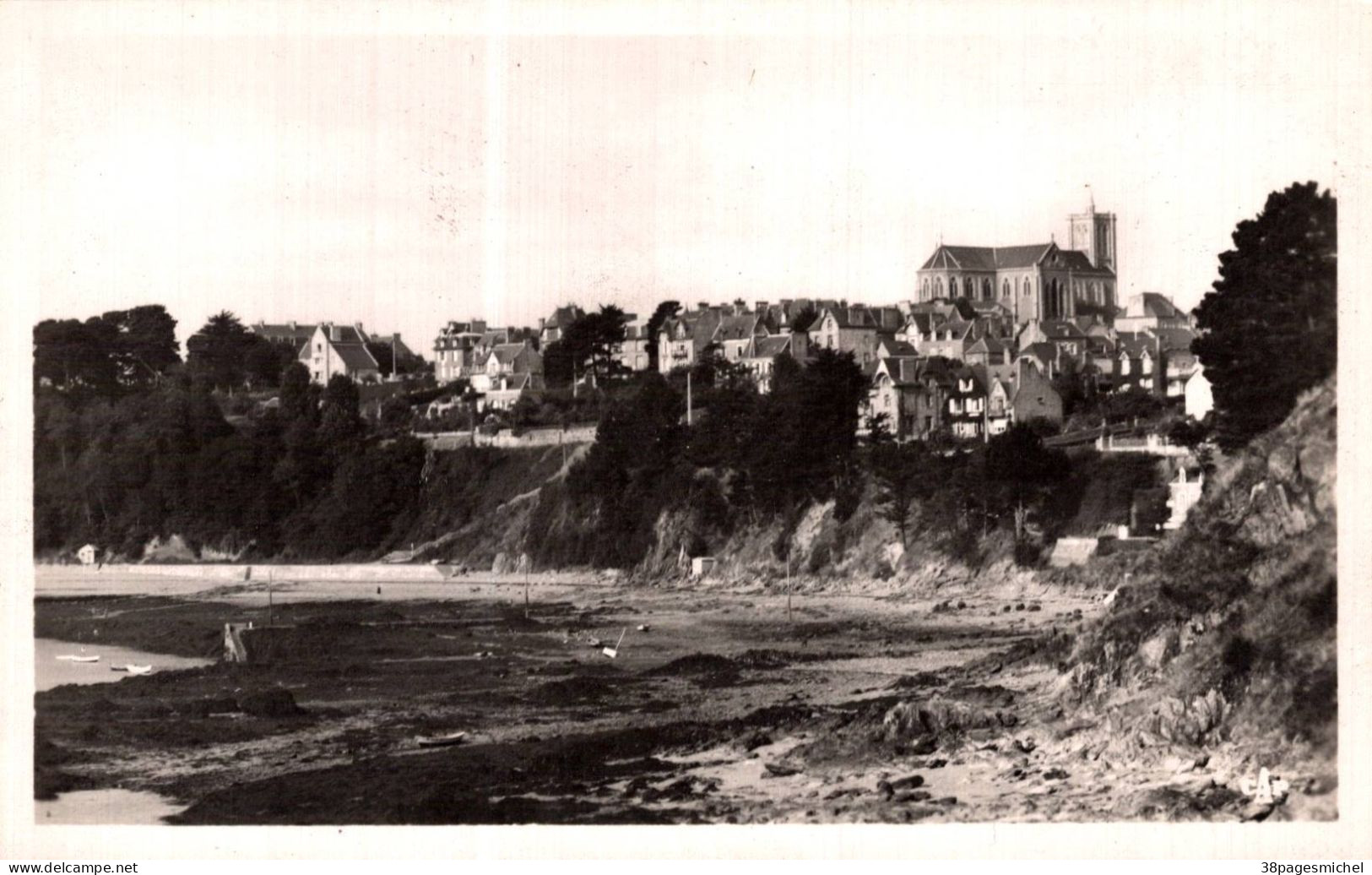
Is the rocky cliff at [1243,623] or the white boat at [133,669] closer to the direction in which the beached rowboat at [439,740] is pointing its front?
the rocky cliff

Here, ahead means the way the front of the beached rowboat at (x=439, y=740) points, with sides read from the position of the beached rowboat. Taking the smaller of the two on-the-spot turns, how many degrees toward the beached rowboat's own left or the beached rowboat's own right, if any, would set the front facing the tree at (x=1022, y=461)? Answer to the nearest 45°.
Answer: approximately 45° to the beached rowboat's own left

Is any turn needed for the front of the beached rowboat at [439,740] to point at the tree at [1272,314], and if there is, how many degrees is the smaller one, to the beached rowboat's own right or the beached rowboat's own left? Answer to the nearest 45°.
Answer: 0° — it already faces it

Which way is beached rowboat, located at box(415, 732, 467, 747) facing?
to the viewer's right

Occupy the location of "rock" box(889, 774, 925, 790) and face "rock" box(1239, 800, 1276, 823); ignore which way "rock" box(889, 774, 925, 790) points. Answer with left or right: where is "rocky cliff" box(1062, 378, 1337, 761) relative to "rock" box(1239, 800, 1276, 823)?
left

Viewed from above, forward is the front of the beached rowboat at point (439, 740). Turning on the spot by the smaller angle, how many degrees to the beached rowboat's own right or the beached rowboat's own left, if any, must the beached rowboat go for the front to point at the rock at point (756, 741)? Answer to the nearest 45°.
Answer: approximately 45° to the beached rowboat's own right

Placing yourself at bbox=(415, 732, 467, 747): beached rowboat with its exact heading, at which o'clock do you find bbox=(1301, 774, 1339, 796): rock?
The rock is roughly at 1 o'clock from the beached rowboat.
